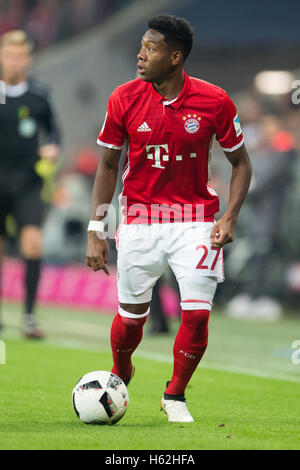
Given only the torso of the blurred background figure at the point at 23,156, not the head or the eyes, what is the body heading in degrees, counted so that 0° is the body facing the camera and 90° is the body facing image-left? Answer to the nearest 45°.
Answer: approximately 0°

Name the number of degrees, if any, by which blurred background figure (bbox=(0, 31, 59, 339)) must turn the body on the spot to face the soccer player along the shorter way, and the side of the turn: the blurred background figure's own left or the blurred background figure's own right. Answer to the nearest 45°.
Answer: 0° — they already face them

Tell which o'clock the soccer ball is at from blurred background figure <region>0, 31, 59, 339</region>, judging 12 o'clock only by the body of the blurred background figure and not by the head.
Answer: The soccer ball is roughly at 12 o'clock from the blurred background figure.

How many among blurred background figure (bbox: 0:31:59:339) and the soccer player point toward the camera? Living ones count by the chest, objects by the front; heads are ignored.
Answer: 2
